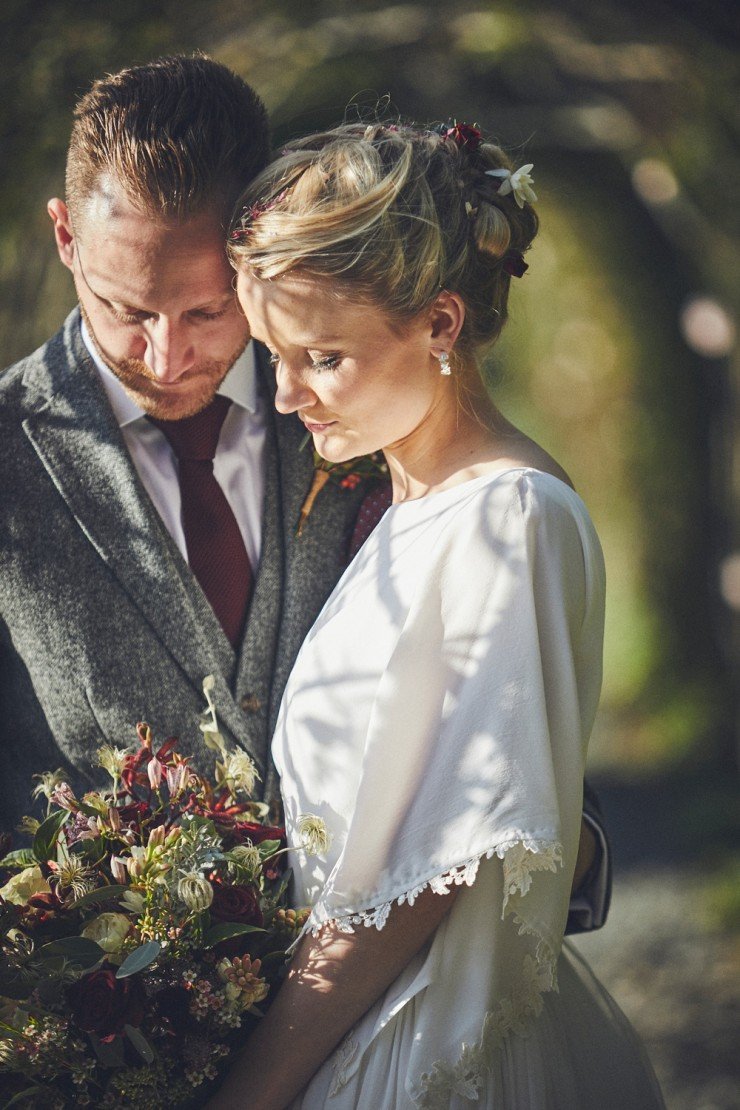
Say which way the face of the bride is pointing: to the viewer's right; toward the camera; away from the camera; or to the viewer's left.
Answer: to the viewer's left

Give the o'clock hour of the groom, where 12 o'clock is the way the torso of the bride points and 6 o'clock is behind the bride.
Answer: The groom is roughly at 2 o'clock from the bride.

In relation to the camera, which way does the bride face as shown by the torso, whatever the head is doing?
to the viewer's left

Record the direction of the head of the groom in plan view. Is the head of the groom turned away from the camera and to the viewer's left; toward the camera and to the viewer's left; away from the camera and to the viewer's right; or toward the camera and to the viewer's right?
toward the camera and to the viewer's right
